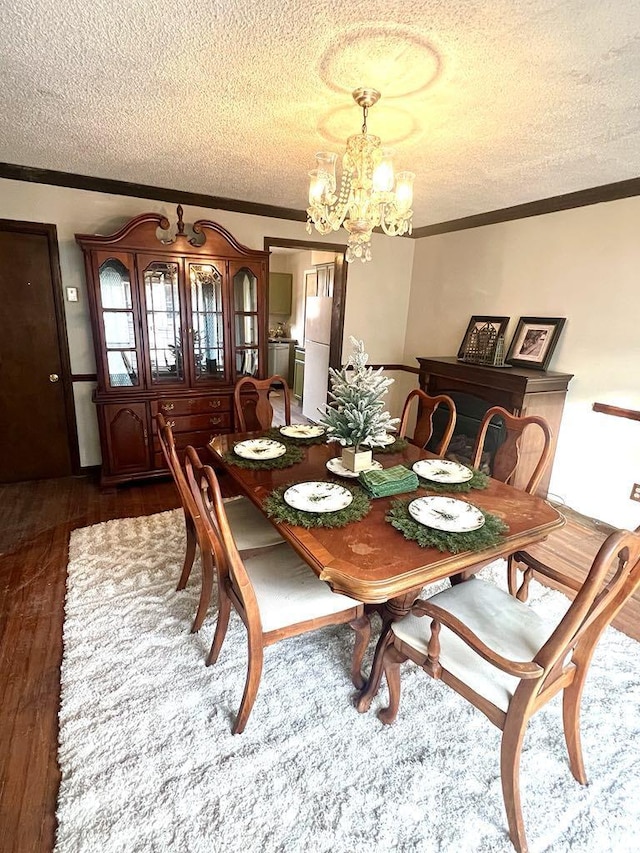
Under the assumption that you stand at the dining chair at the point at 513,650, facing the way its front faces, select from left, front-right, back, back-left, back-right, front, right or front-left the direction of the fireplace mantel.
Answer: front-right

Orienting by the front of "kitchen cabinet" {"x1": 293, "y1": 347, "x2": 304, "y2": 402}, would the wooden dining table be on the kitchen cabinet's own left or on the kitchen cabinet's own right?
on the kitchen cabinet's own left

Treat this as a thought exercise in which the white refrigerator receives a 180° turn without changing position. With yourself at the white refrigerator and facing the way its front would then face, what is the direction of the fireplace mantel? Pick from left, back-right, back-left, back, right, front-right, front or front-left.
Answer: right

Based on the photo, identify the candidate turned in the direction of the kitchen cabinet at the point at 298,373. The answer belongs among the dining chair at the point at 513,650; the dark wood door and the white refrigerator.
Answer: the dining chair

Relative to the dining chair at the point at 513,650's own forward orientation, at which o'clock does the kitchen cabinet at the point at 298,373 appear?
The kitchen cabinet is roughly at 12 o'clock from the dining chair.

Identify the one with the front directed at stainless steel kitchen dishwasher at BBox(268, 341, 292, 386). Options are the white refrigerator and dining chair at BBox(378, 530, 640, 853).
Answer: the dining chair

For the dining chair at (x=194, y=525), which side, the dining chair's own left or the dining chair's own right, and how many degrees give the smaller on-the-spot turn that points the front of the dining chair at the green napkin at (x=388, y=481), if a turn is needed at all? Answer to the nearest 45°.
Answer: approximately 45° to the dining chair's own right

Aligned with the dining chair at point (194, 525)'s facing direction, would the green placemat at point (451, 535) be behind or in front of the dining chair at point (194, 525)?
in front

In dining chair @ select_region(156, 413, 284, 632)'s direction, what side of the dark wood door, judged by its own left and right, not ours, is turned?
front

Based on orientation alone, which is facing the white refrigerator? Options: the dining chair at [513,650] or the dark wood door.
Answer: the dining chair

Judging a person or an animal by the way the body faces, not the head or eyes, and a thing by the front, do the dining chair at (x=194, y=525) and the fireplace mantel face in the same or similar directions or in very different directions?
very different directions

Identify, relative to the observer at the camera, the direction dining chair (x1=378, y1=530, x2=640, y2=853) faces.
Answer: facing away from the viewer and to the left of the viewer

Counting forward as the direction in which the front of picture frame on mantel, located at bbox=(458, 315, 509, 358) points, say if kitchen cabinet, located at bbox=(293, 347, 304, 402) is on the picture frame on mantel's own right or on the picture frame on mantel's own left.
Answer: on the picture frame on mantel's own right

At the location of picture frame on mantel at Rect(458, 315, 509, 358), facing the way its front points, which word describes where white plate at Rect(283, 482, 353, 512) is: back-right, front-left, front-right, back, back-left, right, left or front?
front-left

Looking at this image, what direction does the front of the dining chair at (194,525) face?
to the viewer's right

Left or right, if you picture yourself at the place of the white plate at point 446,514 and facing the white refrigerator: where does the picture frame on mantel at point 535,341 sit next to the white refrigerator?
right
